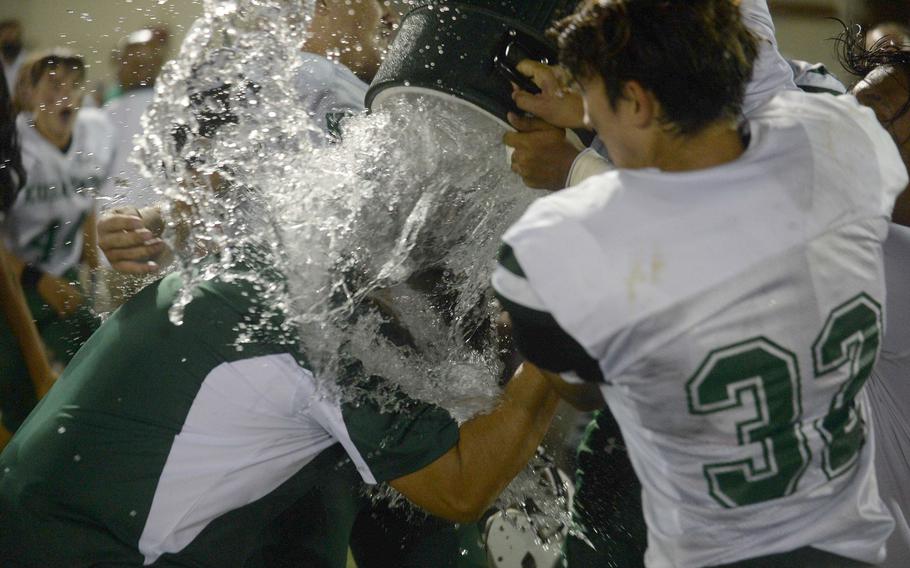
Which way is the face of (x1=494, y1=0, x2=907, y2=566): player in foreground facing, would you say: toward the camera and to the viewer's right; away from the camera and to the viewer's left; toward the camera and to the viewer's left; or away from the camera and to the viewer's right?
away from the camera and to the viewer's left

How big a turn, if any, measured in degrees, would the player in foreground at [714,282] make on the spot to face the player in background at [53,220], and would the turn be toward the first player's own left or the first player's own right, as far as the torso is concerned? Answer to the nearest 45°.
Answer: approximately 45° to the first player's own left

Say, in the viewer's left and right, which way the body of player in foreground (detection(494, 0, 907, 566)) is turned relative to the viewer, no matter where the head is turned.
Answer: facing away from the viewer and to the left of the viewer
